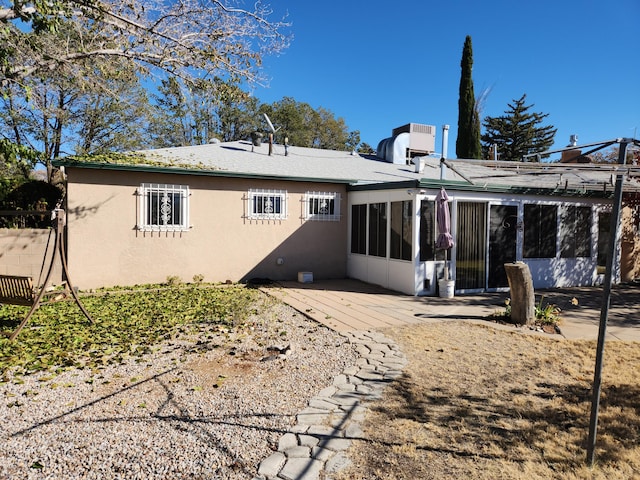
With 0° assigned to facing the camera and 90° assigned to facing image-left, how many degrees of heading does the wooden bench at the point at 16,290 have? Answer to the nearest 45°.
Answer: approximately 225°

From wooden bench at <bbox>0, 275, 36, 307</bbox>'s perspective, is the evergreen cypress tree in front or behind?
in front
